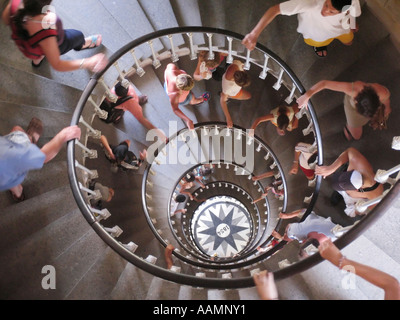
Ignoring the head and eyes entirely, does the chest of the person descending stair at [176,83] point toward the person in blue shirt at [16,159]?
no

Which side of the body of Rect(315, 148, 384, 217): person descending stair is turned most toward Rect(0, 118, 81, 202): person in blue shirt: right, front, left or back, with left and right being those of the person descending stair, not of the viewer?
front

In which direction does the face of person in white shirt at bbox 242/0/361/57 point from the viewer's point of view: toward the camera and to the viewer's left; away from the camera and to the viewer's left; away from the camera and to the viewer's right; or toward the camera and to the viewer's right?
toward the camera and to the viewer's left

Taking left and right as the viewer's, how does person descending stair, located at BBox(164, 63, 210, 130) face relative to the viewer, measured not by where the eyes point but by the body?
facing to the right of the viewer

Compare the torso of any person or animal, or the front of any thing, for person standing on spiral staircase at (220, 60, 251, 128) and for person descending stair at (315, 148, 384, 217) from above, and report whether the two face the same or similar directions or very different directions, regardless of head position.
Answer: very different directions
